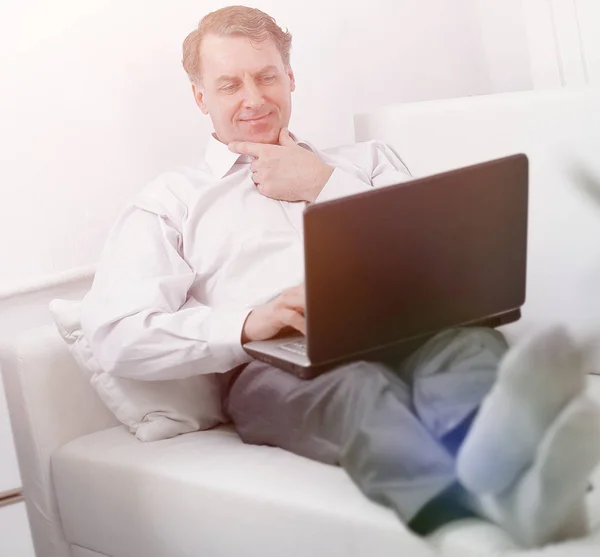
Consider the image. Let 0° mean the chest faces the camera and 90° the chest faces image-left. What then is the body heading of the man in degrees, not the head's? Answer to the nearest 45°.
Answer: approximately 315°

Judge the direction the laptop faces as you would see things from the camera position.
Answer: facing away from the viewer and to the left of the viewer

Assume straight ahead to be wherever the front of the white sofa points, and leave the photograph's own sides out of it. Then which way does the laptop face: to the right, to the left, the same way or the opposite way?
to the right

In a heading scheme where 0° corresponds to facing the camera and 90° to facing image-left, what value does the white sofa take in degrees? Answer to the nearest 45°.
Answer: approximately 45°
